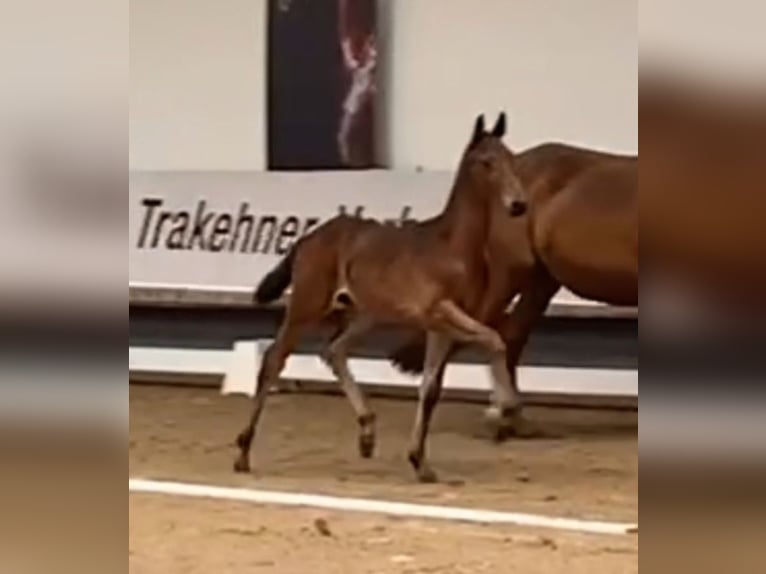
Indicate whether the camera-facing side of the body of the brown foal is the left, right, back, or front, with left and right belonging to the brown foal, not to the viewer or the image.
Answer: right

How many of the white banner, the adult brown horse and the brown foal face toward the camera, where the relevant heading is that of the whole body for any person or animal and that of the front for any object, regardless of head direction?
1

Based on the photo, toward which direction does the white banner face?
toward the camera

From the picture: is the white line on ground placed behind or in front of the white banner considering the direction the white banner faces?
in front

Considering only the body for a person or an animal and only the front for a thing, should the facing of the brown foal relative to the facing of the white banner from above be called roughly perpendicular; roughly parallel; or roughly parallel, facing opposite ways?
roughly perpendicular

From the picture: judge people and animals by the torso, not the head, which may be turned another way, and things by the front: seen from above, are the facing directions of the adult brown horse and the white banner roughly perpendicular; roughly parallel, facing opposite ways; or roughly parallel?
roughly perpendicular

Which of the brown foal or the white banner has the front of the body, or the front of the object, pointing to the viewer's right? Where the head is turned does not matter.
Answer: the brown foal

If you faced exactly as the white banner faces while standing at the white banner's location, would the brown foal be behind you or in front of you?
in front
